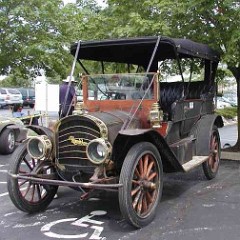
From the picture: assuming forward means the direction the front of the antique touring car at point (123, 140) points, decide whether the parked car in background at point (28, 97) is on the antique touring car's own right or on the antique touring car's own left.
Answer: on the antique touring car's own right

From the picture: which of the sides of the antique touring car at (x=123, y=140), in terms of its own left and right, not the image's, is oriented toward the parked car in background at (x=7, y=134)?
right

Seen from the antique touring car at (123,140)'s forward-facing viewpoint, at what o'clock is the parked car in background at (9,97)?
The parked car in background is roughly at 4 o'clock from the antique touring car.

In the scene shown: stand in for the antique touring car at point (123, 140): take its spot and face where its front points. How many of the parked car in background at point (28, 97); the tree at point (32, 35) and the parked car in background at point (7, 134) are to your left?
0

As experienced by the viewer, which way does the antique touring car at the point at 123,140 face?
facing the viewer and to the left of the viewer
